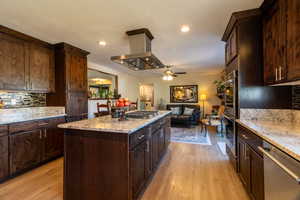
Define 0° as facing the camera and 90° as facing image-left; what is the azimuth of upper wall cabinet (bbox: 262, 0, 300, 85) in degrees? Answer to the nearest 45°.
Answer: approximately 45°

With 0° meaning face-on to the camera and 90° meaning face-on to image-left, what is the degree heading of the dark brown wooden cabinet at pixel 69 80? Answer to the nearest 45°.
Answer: approximately 315°

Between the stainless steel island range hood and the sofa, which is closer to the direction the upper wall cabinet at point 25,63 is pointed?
the stainless steel island range hood

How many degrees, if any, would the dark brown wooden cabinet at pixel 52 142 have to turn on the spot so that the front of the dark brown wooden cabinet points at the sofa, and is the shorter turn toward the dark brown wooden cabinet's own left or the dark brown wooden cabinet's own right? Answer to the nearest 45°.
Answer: approximately 45° to the dark brown wooden cabinet's own left

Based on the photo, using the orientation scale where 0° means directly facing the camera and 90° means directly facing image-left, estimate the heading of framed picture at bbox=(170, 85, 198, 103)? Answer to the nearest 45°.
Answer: approximately 0°

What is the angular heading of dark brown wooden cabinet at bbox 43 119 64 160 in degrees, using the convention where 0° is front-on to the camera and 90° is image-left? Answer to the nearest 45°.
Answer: approximately 315°

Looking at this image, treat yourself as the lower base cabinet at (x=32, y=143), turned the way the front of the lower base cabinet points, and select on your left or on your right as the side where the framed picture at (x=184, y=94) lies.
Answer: on your left

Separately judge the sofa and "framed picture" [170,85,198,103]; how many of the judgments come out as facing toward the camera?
2

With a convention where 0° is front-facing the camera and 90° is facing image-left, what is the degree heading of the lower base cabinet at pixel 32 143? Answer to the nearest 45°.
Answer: approximately 315°
